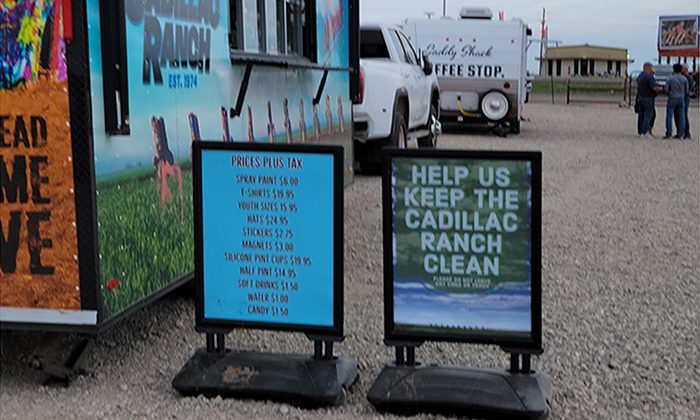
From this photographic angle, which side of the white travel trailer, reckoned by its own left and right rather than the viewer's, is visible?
back

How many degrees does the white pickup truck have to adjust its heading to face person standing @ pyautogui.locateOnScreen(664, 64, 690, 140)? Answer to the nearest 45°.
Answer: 0° — it already faces them

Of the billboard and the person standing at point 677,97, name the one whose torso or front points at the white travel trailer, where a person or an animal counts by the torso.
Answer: the billboard

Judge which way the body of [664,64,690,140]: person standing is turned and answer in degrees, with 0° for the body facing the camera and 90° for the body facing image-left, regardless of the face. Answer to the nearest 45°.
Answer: approximately 180°

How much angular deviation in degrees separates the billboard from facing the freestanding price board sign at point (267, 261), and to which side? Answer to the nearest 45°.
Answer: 0° — it already faces it
